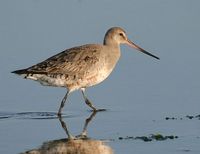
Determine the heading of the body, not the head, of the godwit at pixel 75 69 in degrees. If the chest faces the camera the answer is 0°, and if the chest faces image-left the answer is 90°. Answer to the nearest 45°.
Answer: approximately 270°
